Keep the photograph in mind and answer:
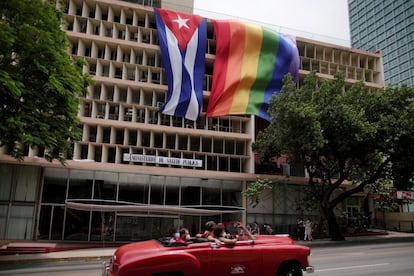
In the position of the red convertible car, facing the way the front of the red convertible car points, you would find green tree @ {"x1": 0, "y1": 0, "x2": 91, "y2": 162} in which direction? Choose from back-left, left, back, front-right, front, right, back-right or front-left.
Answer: back-left

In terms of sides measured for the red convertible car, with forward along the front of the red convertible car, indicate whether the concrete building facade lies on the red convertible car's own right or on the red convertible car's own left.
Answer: on the red convertible car's own left

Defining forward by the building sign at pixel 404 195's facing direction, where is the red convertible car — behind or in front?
in front

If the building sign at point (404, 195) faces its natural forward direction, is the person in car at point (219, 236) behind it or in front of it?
in front

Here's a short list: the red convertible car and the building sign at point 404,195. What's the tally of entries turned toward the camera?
1

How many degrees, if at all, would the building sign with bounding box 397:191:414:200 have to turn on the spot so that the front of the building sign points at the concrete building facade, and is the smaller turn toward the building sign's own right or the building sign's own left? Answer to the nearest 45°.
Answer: approximately 45° to the building sign's own right

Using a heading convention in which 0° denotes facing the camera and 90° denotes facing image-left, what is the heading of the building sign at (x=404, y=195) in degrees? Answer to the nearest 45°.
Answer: approximately 0°

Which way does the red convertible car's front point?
to the viewer's right

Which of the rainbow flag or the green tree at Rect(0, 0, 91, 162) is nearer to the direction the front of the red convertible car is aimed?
the rainbow flag

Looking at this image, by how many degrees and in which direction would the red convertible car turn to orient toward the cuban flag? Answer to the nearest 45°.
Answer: approximately 90° to its left
